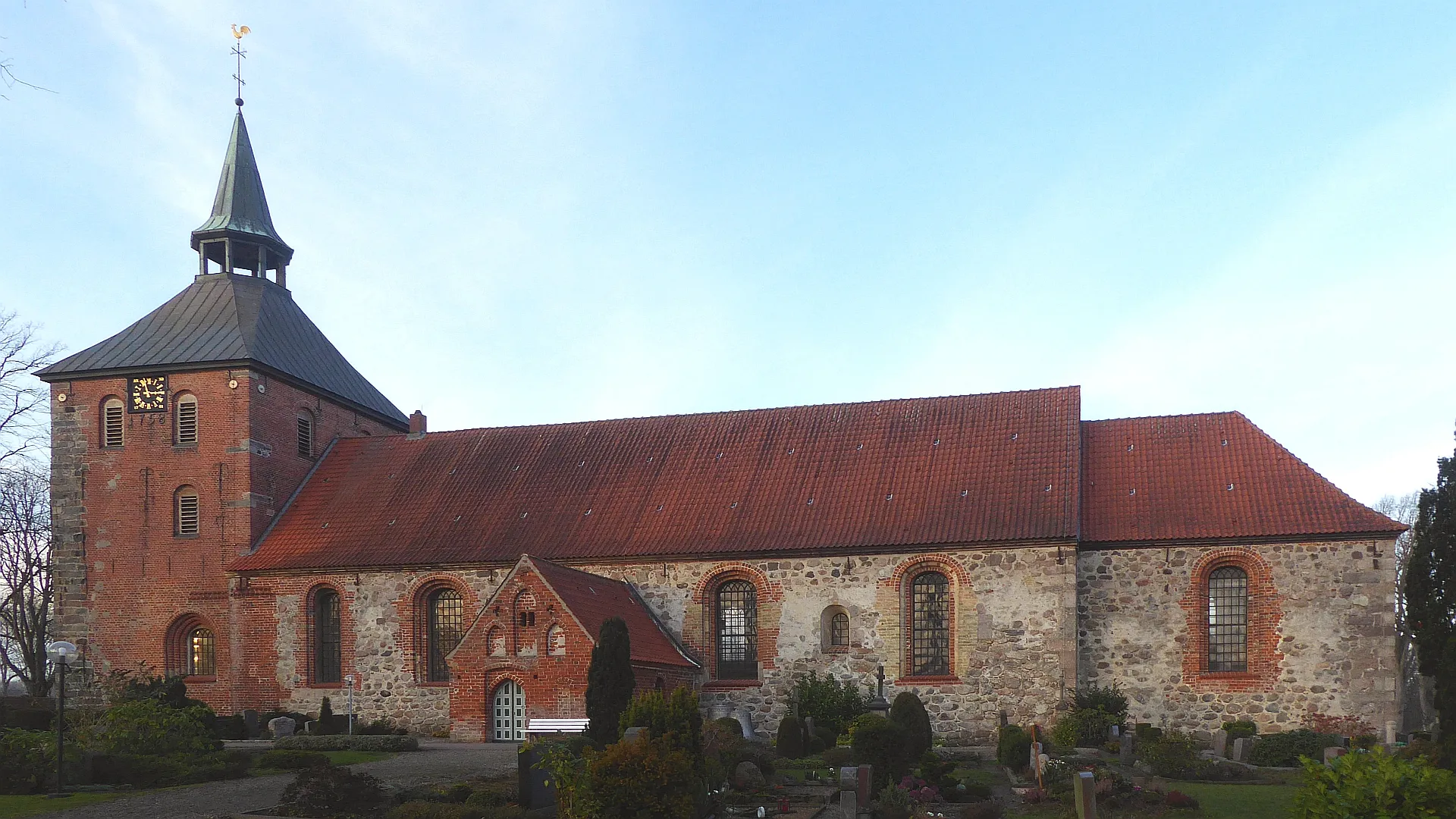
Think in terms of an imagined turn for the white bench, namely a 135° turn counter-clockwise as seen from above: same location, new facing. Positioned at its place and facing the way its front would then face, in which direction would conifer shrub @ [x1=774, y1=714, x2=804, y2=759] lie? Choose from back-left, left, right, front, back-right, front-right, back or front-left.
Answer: front-right

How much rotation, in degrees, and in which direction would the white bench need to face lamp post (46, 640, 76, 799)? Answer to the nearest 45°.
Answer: approximately 45° to its right

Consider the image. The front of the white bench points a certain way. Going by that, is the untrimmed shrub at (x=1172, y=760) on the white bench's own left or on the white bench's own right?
on the white bench's own left

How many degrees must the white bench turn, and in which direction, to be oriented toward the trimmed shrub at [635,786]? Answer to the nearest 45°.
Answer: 0° — it already faces it

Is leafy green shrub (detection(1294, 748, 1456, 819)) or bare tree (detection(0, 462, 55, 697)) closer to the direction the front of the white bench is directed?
the leafy green shrub

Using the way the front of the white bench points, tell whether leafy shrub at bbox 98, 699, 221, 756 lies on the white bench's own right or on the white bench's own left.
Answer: on the white bench's own right

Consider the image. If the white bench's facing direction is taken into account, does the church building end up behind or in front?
behind

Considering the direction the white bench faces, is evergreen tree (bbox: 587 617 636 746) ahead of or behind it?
ahead

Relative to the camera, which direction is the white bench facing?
toward the camera

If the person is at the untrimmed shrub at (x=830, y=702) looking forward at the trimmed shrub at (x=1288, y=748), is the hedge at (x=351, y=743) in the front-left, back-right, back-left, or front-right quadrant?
back-right

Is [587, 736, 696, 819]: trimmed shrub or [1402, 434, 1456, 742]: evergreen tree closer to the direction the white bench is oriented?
the trimmed shrub
